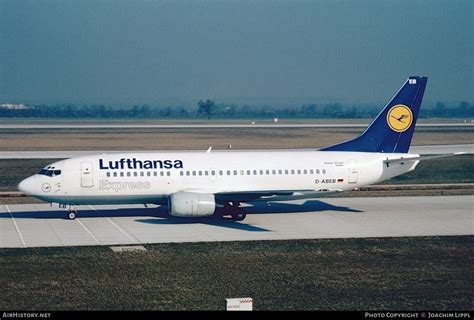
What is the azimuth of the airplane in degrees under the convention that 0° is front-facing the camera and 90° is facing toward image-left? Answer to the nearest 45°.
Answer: approximately 90°
